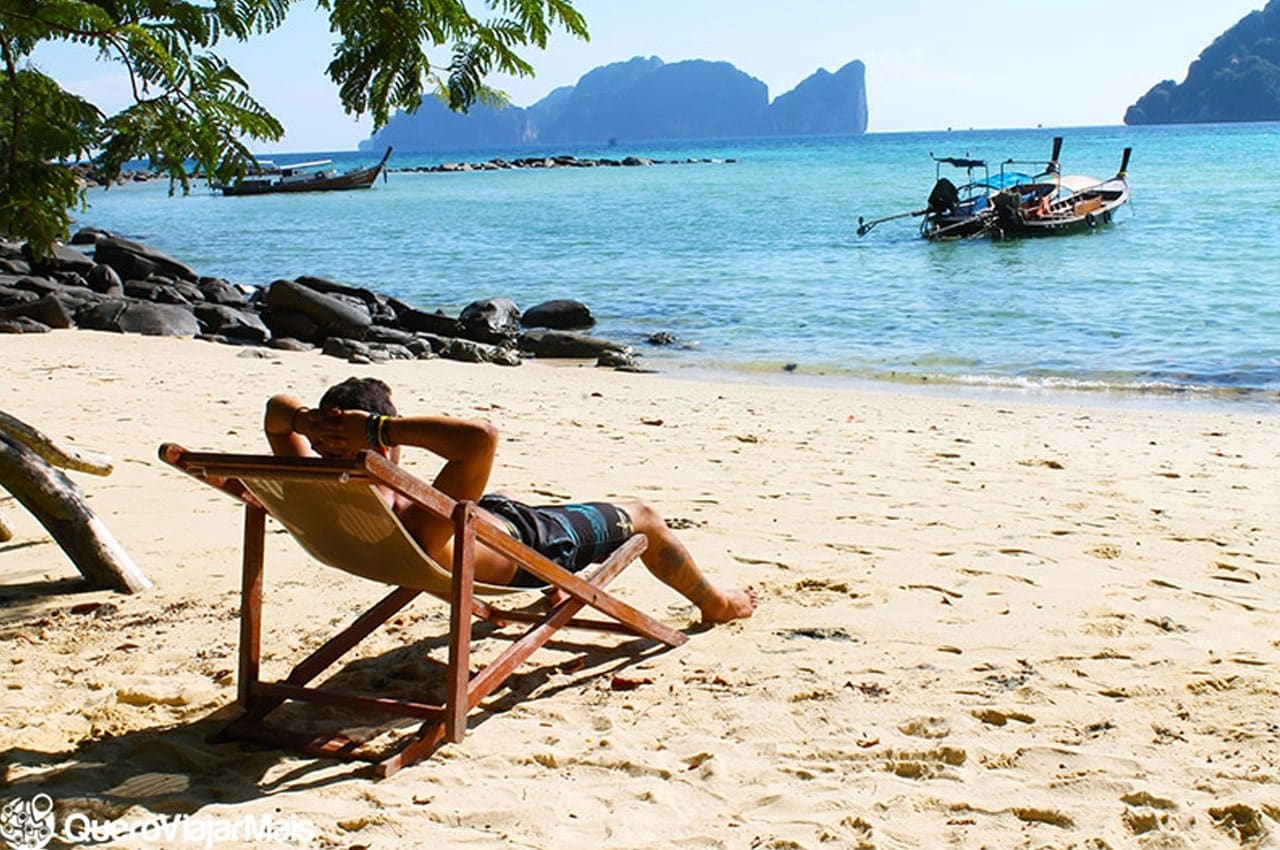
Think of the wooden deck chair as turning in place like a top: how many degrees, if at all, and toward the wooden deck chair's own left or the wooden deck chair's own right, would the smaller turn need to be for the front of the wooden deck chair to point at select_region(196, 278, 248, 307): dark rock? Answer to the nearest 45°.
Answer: approximately 45° to the wooden deck chair's own left

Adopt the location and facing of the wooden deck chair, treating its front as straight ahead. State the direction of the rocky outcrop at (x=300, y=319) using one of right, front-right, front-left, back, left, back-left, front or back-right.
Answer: front-left

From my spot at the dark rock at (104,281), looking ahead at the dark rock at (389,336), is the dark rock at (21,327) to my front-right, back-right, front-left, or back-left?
front-right

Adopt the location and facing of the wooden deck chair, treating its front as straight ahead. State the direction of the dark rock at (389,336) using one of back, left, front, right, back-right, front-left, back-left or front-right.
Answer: front-left

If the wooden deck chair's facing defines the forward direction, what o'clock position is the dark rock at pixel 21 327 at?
The dark rock is roughly at 10 o'clock from the wooden deck chair.

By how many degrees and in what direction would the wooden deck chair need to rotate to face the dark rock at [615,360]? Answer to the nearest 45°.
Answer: approximately 45° to its left

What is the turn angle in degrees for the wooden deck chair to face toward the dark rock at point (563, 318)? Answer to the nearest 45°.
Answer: approximately 45° to its left

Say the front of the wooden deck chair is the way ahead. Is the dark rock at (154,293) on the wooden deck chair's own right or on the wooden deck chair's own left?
on the wooden deck chair's own left

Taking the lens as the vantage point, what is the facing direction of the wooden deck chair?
facing away from the viewer and to the right of the viewer

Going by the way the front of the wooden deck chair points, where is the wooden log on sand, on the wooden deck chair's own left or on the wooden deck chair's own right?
on the wooden deck chair's own left

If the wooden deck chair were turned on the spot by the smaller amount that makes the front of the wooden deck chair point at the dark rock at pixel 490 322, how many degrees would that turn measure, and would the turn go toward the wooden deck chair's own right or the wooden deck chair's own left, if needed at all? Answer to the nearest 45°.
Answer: approximately 45° to the wooden deck chair's own left

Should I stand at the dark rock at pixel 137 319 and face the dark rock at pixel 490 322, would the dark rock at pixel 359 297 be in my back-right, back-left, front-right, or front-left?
front-left

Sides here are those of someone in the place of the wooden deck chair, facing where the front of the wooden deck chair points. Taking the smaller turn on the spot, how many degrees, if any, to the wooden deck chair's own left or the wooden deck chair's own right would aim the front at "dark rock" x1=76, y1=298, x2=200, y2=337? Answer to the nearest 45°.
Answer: approximately 45° to the wooden deck chair's own left

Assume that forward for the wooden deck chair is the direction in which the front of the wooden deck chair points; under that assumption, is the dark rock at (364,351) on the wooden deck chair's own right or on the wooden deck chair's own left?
on the wooden deck chair's own left

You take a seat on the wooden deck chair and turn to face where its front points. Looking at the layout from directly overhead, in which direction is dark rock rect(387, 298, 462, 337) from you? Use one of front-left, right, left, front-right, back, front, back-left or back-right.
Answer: front-left

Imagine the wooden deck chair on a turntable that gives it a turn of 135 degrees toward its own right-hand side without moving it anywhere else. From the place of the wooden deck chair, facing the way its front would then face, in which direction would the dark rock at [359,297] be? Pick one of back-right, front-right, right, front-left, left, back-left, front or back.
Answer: back

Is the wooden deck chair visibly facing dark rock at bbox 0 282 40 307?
no
